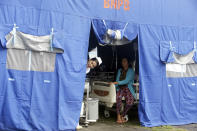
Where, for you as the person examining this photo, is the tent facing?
facing the viewer
